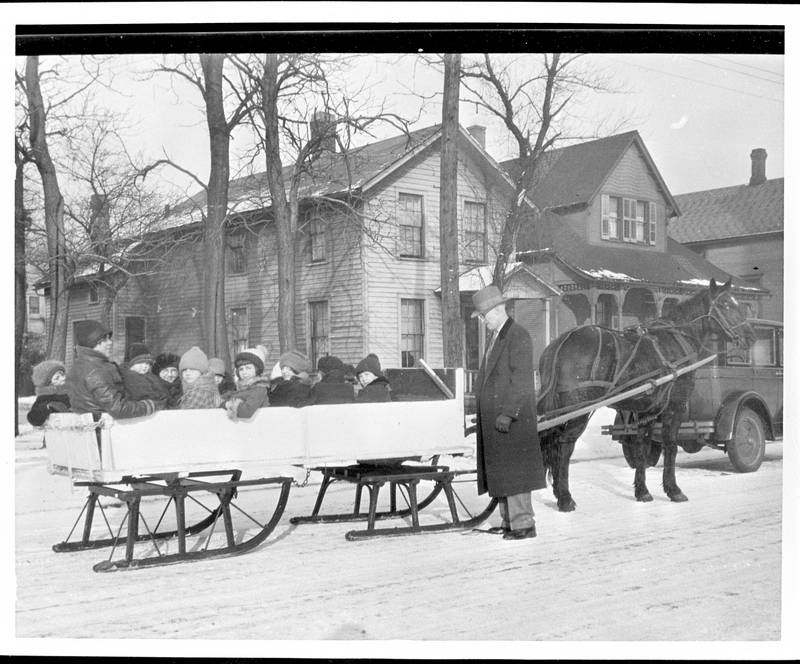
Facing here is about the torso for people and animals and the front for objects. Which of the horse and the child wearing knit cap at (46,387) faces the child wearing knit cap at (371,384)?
the child wearing knit cap at (46,387)

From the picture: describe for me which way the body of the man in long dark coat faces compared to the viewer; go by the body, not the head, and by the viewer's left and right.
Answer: facing to the left of the viewer

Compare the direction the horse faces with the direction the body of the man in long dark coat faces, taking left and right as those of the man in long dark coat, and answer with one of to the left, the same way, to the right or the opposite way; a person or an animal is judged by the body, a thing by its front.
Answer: the opposite way

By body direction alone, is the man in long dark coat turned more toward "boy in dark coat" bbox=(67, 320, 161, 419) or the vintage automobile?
the boy in dark coat

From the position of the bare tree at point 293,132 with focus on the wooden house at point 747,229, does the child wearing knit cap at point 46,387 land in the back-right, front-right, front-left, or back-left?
back-right

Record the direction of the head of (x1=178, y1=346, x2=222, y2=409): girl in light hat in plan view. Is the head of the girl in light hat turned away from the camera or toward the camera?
toward the camera

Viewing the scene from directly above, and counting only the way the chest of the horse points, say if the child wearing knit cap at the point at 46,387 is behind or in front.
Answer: behind

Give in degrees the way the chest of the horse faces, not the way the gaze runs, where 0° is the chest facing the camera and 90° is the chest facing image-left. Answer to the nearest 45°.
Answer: approximately 270°

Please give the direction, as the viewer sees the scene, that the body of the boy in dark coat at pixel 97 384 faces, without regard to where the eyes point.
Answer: to the viewer's right

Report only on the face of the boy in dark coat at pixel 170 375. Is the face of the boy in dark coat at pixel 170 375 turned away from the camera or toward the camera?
toward the camera

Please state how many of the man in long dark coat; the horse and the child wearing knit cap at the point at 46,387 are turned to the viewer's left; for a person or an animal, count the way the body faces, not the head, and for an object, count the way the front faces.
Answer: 1

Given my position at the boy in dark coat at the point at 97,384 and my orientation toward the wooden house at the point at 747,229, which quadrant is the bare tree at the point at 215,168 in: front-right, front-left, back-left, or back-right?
front-left
